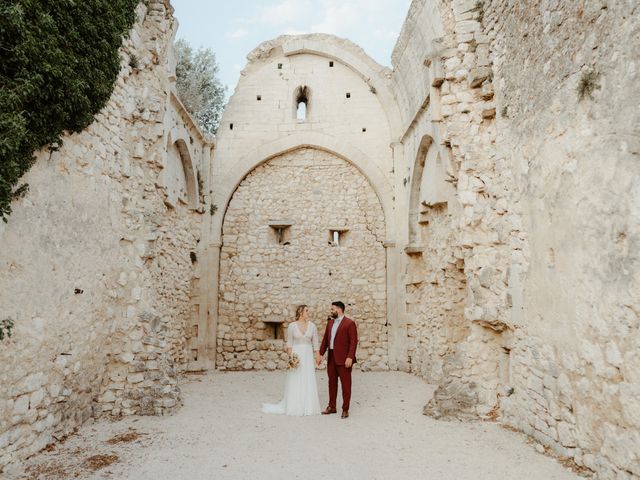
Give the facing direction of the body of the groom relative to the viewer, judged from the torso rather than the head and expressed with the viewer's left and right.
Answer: facing the viewer and to the left of the viewer

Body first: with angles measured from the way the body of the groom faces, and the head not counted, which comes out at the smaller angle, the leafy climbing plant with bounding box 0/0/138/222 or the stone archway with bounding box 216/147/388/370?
the leafy climbing plant

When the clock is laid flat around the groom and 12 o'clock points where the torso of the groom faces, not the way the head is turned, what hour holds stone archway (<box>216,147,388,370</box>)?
The stone archway is roughly at 4 o'clock from the groom.

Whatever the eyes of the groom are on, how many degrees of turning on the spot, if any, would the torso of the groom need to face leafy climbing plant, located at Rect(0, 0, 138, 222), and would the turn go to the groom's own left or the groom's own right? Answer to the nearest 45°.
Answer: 0° — they already face it

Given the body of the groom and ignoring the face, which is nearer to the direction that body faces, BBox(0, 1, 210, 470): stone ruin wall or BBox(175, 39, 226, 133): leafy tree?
the stone ruin wall

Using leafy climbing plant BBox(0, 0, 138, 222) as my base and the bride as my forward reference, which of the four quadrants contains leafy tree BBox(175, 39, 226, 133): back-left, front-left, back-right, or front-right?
front-left

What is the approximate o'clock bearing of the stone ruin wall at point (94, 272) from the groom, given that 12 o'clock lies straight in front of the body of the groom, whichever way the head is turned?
The stone ruin wall is roughly at 1 o'clock from the groom.

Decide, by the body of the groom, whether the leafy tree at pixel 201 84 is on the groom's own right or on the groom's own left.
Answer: on the groom's own right
